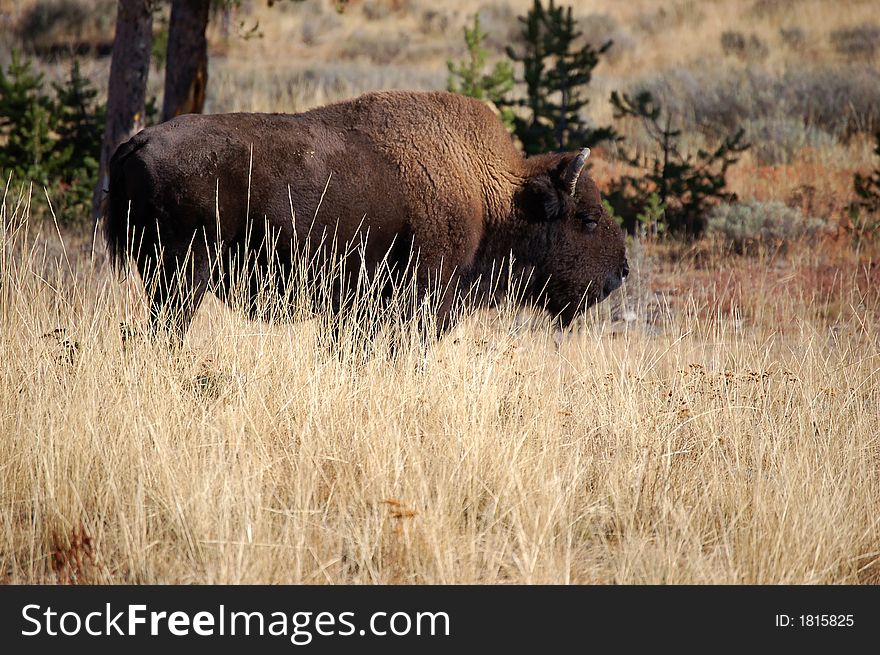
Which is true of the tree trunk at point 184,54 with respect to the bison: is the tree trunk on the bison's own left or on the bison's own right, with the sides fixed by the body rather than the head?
on the bison's own left

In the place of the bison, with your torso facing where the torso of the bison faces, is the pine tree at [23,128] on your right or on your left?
on your left

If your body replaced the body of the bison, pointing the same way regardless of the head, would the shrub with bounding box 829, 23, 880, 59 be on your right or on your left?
on your left

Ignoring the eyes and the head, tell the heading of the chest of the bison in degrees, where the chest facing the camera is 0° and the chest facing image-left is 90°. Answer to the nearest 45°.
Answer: approximately 270°

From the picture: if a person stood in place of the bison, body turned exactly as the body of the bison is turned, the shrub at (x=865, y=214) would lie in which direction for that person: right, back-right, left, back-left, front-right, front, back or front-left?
front-left
